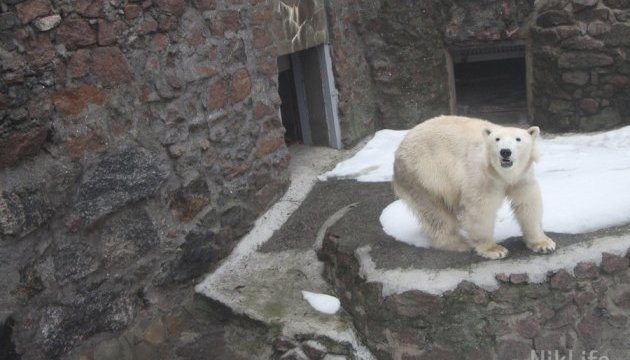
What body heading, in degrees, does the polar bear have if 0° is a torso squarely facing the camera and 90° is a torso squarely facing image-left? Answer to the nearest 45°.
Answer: approximately 315°

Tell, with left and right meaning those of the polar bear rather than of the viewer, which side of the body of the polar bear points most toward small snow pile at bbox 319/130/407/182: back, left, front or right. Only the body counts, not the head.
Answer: back

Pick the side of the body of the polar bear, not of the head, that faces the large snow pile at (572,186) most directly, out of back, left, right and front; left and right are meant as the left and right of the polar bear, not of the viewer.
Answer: left
